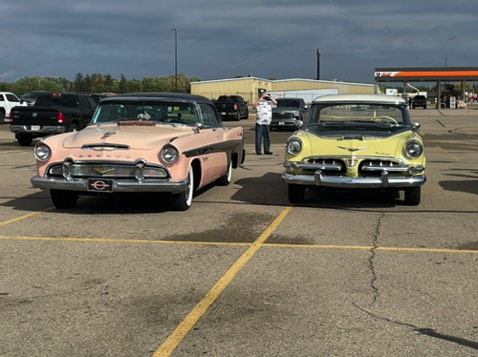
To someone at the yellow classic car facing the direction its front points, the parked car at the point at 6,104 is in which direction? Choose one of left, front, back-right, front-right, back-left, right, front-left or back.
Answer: back-right

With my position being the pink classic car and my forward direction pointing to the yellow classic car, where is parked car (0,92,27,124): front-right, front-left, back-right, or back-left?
back-left

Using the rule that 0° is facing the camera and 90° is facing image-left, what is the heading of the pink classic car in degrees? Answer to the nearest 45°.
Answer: approximately 45°

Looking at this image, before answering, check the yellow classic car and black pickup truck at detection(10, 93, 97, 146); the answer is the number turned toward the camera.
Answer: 1

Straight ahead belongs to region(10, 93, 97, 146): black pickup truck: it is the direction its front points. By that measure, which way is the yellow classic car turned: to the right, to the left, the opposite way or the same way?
the opposite way

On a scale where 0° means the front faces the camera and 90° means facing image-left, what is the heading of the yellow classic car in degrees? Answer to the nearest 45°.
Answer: approximately 0°

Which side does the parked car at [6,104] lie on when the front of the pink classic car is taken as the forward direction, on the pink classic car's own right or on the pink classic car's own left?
on the pink classic car's own right

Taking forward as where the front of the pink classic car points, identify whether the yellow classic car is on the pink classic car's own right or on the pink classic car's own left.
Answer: on the pink classic car's own left

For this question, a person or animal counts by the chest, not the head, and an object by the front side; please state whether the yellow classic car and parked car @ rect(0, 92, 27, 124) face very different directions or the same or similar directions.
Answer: very different directions
